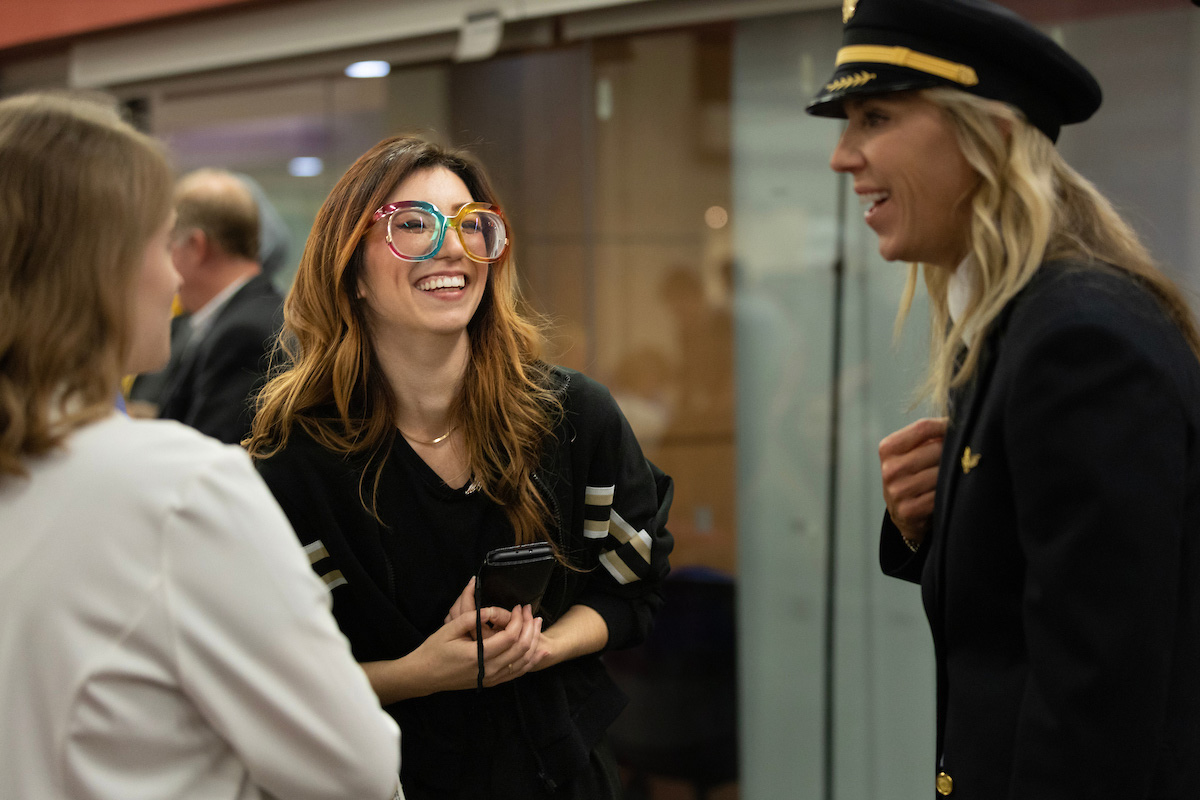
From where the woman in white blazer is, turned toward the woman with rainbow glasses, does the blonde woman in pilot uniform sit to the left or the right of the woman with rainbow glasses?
right

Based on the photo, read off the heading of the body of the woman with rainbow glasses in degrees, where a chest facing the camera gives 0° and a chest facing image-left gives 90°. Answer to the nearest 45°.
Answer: approximately 0°

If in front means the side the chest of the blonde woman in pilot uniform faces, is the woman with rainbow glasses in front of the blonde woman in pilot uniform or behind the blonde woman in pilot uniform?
in front

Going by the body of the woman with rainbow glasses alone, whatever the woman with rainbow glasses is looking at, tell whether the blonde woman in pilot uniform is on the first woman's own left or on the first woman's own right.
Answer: on the first woman's own left

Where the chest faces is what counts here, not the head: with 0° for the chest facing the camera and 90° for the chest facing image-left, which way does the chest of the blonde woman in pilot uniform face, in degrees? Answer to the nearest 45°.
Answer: approximately 90°

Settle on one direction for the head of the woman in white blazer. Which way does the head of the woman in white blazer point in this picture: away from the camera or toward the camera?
away from the camera

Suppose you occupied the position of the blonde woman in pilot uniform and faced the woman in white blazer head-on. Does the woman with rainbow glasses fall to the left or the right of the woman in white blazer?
right

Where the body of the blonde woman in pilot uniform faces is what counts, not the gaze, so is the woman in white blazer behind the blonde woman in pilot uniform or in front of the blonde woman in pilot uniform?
in front

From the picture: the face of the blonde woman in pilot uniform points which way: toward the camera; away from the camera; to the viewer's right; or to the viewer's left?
to the viewer's left

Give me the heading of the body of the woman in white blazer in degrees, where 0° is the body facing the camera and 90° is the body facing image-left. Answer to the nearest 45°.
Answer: approximately 225°

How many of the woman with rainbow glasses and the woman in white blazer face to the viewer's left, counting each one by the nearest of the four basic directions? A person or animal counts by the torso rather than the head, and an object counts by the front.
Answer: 0

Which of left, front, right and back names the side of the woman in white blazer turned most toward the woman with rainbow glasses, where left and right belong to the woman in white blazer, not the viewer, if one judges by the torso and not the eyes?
front

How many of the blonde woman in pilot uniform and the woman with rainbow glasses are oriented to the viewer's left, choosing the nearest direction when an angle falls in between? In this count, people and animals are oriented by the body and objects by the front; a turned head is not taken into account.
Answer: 1

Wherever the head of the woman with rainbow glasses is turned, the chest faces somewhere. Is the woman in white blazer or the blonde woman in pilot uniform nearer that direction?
the woman in white blazer
